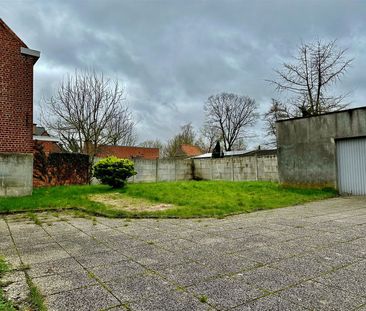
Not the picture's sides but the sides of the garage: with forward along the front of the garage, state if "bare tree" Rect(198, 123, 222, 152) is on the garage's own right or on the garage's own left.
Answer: on the garage's own right

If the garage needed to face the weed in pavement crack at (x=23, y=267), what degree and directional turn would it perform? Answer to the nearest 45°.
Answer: approximately 45° to its left

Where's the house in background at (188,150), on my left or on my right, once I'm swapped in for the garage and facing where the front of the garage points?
on my right

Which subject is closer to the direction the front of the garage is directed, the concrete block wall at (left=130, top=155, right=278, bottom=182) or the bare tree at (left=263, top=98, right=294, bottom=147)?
the concrete block wall

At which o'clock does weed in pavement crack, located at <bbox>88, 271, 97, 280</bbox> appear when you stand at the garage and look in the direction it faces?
The weed in pavement crack is roughly at 11 o'clock from the garage.

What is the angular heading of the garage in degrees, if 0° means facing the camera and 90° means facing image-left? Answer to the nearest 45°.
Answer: approximately 45°

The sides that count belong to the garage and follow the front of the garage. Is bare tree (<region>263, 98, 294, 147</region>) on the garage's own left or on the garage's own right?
on the garage's own right

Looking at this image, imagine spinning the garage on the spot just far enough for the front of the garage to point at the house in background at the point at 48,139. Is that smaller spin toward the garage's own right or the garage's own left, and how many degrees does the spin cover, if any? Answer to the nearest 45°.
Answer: approximately 45° to the garage's own right
